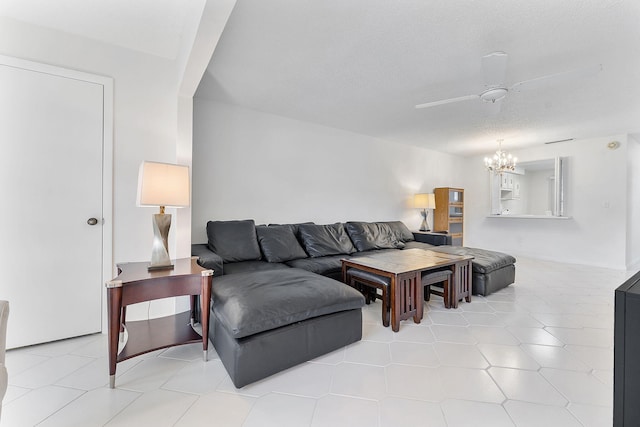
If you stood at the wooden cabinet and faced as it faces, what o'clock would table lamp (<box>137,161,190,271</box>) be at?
The table lamp is roughly at 2 o'clock from the wooden cabinet.

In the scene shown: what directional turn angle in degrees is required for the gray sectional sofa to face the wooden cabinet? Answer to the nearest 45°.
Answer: approximately 90° to its left

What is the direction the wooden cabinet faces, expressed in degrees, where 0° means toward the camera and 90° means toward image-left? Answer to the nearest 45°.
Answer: approximately 315°

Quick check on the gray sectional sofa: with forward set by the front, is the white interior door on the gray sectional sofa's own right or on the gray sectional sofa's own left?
on the gray sectional sofa's own right

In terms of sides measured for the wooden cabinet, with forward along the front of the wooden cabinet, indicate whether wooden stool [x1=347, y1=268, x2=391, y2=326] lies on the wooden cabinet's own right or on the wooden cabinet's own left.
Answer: on the wooden cabinet's own right

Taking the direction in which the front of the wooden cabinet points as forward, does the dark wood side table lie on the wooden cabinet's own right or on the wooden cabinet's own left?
on the wooden cabinet's own right

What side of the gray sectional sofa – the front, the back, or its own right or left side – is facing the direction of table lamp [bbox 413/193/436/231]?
left

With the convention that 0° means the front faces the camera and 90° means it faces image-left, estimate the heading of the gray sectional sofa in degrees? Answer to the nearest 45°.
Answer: approximately 315°

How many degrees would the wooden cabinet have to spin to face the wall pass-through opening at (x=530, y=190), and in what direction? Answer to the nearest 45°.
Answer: approximately 90° to its left
